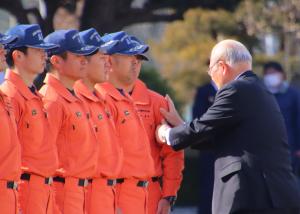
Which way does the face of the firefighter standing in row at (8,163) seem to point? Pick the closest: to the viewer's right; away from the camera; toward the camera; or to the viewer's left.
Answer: to the viewer's right

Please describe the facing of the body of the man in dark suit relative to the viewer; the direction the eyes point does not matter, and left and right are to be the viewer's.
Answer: facing away from the viewer and to the left of the viewer

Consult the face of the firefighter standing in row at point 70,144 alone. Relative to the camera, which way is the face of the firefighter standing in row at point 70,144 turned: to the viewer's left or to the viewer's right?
to the viewer's right

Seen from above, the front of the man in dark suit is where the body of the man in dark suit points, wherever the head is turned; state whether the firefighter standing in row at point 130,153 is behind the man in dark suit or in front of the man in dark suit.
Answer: in front

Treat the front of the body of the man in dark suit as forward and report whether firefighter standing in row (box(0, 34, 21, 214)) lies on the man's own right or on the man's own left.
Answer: on the man's own left

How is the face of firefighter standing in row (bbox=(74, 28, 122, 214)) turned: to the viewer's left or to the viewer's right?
to the viewer's right

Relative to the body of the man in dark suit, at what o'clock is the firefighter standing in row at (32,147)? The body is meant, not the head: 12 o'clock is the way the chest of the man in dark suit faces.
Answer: The firefighter standing in row is roughly at 10 o'clock from the man in dark suit.

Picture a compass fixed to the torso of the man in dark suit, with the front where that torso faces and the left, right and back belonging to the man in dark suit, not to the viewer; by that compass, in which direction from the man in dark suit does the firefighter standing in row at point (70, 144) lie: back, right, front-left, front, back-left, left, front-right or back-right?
front-left

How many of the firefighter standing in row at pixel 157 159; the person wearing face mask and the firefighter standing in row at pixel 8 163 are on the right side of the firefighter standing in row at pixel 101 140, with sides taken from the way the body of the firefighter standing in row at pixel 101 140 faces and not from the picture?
1

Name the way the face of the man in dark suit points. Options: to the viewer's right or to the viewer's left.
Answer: to the viewer's left

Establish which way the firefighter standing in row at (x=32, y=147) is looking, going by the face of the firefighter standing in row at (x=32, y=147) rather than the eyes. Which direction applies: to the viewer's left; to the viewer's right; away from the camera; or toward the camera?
to the viewer's right

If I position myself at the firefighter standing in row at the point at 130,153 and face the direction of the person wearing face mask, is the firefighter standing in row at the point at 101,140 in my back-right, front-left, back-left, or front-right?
back-left

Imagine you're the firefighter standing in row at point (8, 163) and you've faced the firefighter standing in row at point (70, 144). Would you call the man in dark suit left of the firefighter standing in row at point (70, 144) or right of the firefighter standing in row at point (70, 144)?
right

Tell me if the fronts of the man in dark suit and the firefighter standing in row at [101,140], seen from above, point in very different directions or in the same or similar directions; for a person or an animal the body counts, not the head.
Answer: very different directions
